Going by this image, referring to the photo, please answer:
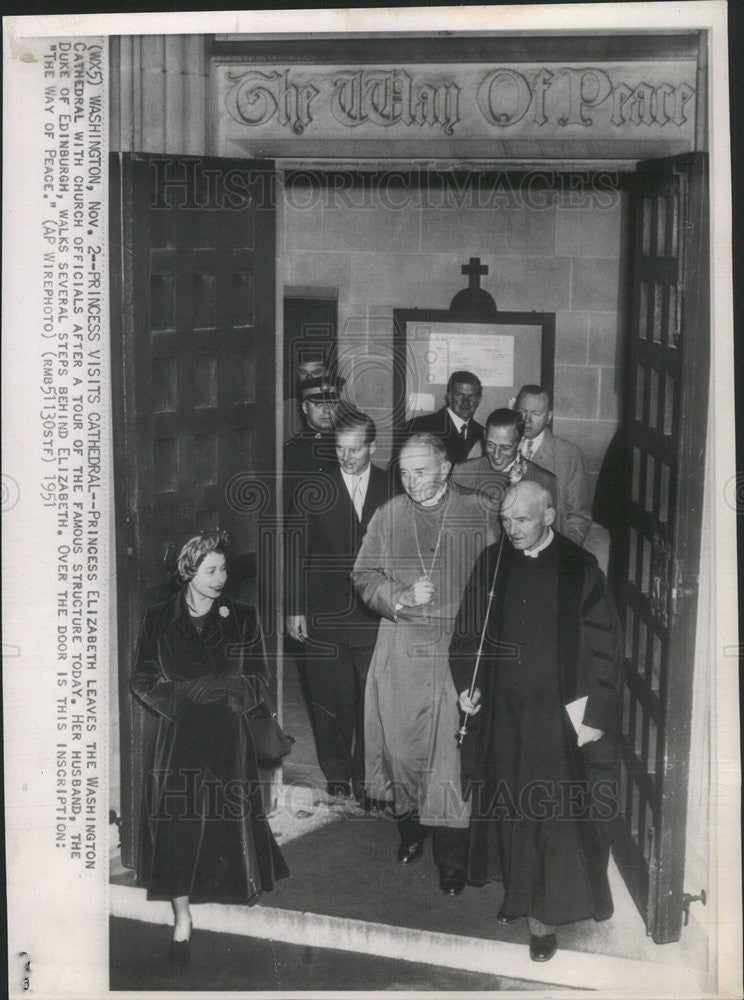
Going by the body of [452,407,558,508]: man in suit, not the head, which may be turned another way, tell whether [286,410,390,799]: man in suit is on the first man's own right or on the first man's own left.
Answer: on the first man's own right

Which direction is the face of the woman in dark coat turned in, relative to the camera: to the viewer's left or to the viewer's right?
to the viewer's right

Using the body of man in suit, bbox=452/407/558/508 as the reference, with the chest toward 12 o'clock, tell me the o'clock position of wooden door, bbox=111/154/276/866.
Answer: The wooden door is roughly at 3 o'clock from the man in suit.

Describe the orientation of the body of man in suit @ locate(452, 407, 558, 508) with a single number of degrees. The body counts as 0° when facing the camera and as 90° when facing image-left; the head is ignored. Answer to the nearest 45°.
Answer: approximately 0°

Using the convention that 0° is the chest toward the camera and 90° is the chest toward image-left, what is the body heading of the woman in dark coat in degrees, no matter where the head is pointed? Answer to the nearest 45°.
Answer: approximately 0°
